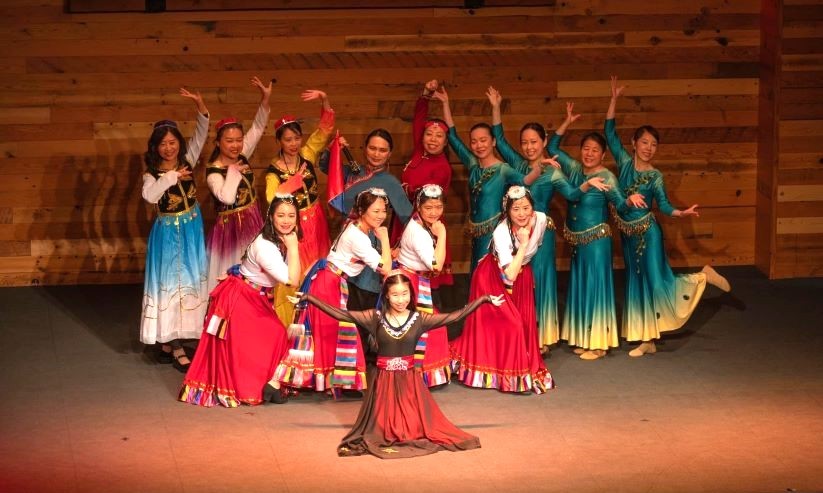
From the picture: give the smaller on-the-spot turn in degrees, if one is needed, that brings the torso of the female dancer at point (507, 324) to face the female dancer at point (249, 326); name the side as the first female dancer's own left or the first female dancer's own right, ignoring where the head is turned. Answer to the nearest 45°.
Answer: approximately 135° to the first female dancer's own right

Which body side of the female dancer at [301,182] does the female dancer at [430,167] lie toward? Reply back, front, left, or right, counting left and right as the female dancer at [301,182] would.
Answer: left

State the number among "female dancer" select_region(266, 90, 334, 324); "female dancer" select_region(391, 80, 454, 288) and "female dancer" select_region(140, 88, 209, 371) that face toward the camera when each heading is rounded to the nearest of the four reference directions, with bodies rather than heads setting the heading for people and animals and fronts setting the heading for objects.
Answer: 3

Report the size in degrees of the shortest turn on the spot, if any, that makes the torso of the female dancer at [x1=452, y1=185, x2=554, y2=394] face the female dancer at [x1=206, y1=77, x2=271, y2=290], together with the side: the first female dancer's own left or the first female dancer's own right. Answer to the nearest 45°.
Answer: approximately 135° to the first female dancer's own right

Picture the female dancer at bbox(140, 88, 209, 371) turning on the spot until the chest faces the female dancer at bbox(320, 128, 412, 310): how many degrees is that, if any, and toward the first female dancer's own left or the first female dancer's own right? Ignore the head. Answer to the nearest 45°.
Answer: approximately 90° to the first female dancer's own left

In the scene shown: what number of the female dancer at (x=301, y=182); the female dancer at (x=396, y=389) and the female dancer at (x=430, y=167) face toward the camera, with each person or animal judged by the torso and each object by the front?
3

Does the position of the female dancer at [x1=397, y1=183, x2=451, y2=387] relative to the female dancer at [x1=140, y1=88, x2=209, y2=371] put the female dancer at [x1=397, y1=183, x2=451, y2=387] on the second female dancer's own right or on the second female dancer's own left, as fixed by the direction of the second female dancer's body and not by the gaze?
on the second female dancer's own left

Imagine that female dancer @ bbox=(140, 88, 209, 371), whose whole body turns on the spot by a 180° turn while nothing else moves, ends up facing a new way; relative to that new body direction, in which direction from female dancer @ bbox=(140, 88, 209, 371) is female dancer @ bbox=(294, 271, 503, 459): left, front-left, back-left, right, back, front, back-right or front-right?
back-right
